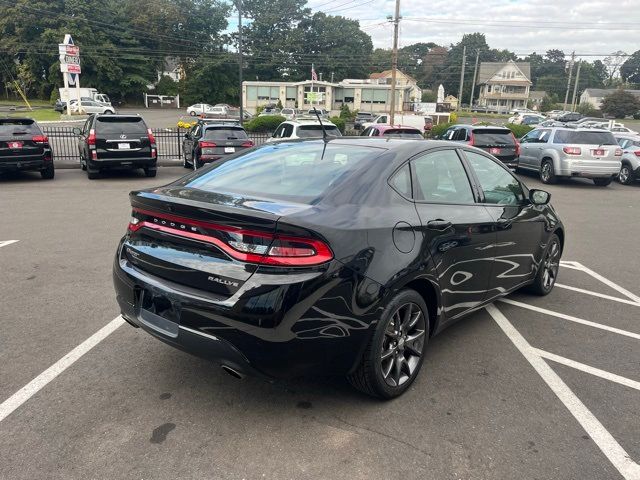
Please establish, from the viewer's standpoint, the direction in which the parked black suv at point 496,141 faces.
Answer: facing away from the viewer and to the left of the viewer

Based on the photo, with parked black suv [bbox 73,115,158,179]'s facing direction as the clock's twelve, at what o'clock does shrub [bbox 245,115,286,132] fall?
The shrub is roughly at 1 o'clock from the parked black suv.

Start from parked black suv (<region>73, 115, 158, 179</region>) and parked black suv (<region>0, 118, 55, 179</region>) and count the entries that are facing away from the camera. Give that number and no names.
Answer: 2

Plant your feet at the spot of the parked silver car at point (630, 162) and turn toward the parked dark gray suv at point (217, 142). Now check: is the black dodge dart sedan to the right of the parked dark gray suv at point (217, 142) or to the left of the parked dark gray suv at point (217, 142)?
left

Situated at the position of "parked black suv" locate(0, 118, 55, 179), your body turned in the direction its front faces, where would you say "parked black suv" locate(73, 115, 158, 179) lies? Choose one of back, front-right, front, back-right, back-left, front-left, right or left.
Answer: right

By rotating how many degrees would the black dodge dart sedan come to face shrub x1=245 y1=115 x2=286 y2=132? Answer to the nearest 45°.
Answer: approximately 45° to its left

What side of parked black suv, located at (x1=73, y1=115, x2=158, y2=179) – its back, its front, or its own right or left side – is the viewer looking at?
back

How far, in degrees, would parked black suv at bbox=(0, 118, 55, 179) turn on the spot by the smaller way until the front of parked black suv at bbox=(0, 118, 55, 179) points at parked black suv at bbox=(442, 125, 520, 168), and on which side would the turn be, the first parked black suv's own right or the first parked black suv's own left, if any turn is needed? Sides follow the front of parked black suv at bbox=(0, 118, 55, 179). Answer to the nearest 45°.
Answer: approximately 90° to the first parked black suv's own right

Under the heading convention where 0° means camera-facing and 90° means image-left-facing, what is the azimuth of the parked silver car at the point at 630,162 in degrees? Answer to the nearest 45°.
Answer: approximately 135°

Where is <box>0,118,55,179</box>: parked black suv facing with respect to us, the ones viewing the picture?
facing away from the viewer

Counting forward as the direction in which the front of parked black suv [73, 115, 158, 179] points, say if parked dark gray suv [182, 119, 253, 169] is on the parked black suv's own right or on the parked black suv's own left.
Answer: on the parked black suv's own right
